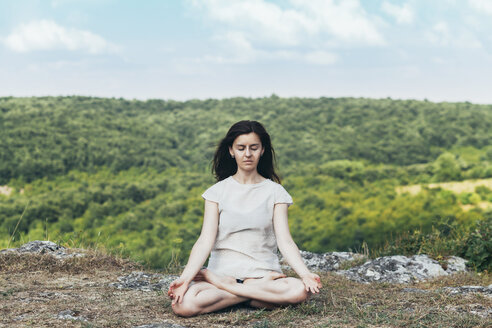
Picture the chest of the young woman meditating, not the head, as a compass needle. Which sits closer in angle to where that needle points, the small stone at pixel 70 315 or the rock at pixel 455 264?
the small stone

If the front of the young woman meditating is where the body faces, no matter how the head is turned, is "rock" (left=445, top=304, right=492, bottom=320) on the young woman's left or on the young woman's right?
on the young woman's left

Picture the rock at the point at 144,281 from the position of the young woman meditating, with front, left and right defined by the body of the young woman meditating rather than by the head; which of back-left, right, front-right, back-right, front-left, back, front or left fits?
back-right

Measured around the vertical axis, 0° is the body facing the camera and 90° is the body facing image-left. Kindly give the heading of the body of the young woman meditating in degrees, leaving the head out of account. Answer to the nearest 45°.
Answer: approximately 0°

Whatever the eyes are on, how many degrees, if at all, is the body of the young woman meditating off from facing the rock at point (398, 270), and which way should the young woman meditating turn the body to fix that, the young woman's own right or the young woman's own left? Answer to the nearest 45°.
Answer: approximately 135° to the young woman's own left

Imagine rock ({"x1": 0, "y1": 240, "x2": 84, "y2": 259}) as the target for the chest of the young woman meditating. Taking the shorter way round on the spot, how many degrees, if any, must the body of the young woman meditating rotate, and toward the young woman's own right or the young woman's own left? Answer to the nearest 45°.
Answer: approximately 135° to the young woman's own right

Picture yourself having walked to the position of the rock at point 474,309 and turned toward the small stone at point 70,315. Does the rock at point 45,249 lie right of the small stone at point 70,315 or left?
right

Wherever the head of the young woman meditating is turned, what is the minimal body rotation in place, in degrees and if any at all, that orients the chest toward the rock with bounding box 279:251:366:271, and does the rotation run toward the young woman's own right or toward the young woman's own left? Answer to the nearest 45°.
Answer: approximately 180°
